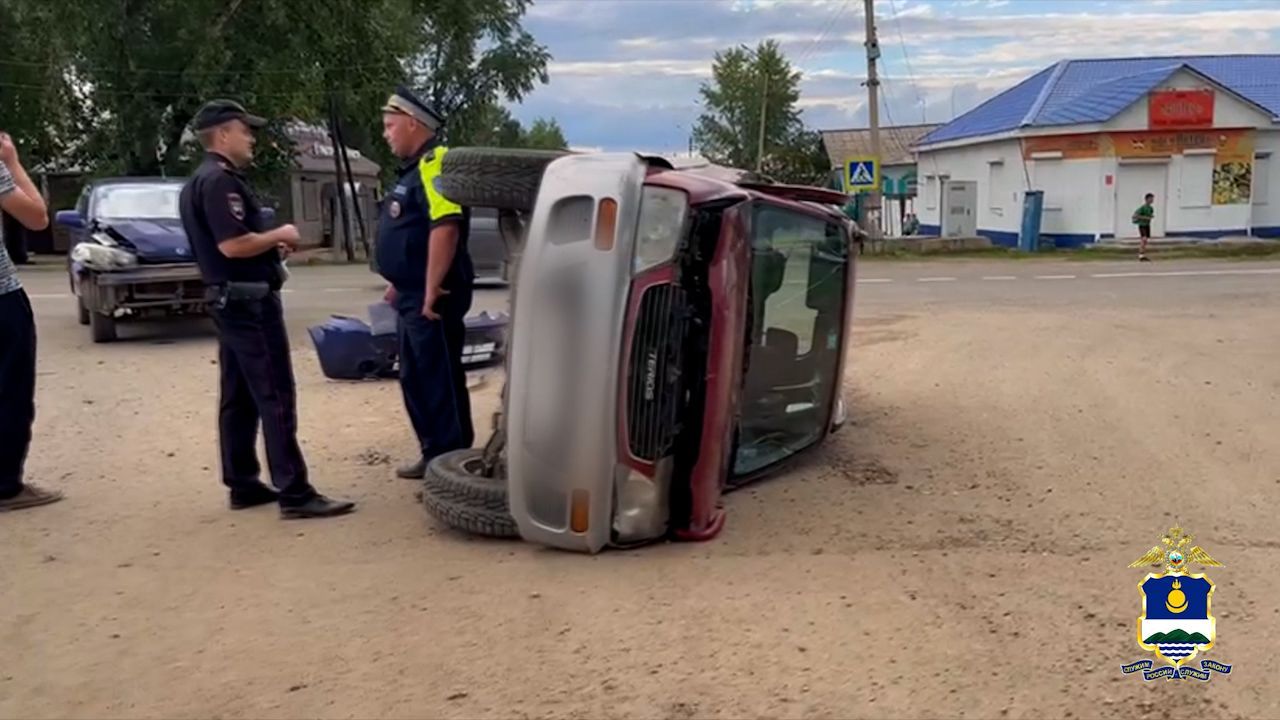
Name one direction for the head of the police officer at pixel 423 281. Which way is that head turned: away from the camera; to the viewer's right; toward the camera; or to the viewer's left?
to the viewer's left

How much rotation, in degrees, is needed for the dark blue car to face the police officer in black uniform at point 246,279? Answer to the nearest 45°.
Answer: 0° — it already faces them

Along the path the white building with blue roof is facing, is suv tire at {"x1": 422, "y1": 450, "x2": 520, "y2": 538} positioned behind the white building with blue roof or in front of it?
in front

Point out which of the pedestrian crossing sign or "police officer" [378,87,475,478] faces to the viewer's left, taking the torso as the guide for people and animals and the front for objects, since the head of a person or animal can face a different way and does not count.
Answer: the police officer

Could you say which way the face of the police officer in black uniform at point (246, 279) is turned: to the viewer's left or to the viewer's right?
to the viewer's right

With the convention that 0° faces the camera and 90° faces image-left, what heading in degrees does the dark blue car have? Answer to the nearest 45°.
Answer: approximately 0°

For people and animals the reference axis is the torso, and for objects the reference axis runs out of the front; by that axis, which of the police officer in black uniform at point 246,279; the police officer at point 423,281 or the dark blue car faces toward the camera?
the dark blue car

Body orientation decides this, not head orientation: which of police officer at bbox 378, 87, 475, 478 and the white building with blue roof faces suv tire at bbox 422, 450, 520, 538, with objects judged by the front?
the white building with blue roof

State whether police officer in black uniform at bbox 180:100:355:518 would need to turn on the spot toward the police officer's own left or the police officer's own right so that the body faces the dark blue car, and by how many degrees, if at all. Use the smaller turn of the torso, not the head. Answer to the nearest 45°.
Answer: approximately 90° to the police officer's own left

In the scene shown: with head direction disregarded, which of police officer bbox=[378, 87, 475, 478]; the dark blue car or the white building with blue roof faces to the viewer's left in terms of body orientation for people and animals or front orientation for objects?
the police officer

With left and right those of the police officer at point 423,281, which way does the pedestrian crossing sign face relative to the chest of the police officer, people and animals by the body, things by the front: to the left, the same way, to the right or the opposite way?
to the left

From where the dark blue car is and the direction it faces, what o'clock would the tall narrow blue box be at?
The tall narrow blue box is roughly at 8 o'clock from the dark blue car.

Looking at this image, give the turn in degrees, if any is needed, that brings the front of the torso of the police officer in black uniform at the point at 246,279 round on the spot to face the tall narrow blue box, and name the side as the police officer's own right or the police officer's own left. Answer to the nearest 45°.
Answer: approximately 45° to the police officer's own left

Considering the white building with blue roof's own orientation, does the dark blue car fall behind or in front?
in front

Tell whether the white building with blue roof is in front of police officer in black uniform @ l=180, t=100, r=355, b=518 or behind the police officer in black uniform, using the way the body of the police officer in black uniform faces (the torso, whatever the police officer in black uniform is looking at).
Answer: in front

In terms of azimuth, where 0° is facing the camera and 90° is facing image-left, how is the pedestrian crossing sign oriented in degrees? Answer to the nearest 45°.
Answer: approximately 0°
